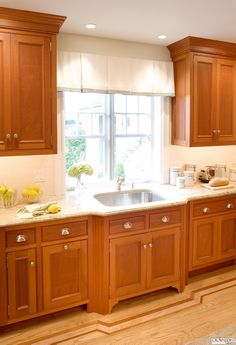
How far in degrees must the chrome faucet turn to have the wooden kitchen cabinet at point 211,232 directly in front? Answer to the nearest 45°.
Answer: approximately 45° to its left

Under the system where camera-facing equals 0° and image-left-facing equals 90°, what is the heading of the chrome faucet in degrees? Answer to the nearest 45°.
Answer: approximately 315°

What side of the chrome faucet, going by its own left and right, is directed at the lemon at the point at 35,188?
right

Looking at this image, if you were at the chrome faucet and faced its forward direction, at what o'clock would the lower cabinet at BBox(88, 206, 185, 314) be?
The lower cabinet is roughly at 1 o'clock from the chrome faucet.

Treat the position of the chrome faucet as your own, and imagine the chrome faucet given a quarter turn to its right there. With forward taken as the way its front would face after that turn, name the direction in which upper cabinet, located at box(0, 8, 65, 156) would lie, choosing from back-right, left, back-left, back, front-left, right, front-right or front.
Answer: front
